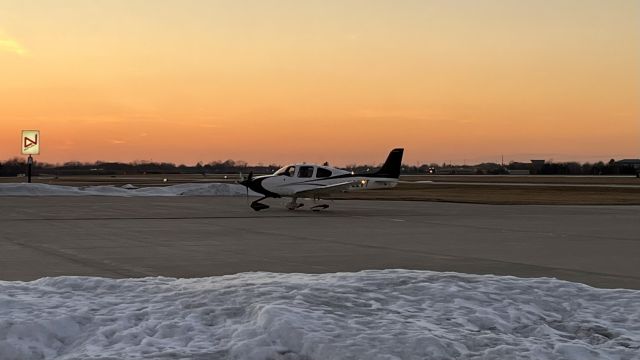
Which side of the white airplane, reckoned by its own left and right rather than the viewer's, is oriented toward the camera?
left
